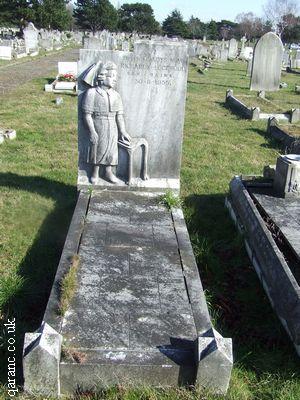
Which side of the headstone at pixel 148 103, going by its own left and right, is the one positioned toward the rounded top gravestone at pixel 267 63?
back

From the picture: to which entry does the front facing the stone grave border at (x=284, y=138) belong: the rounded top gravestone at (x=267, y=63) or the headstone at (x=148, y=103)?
the rounded top gravestone

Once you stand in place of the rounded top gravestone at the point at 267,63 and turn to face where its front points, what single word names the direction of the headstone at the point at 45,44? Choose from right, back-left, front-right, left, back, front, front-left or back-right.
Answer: back-right

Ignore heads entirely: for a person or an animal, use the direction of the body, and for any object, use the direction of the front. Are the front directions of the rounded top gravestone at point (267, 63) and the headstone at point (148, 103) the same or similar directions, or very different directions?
same or similar directions

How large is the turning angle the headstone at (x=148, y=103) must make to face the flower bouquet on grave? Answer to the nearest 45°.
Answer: approximately 180°

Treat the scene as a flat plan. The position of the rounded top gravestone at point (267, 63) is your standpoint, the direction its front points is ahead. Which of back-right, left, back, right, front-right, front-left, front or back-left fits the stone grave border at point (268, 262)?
front

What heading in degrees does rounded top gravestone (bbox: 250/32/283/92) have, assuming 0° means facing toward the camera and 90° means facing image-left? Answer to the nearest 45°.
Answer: approximately 0°

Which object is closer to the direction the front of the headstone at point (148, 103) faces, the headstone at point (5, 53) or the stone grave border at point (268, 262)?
the stone grave border

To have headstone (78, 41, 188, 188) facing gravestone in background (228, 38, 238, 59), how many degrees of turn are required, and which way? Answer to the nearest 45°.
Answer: approximately 180°

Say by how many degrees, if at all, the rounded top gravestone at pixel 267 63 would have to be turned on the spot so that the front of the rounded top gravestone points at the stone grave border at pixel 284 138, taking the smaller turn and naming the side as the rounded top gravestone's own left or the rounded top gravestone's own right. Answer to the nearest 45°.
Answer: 0° — it already faces it

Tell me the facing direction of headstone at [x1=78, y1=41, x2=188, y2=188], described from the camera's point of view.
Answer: facing the viewer

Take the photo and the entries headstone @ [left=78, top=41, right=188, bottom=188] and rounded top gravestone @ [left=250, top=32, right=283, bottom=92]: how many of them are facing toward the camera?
2

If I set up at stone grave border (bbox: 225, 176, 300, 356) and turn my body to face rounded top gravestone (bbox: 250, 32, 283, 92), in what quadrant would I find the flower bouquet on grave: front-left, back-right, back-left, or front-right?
front-left

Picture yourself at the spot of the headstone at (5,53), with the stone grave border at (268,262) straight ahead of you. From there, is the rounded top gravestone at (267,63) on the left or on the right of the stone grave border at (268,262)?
left
